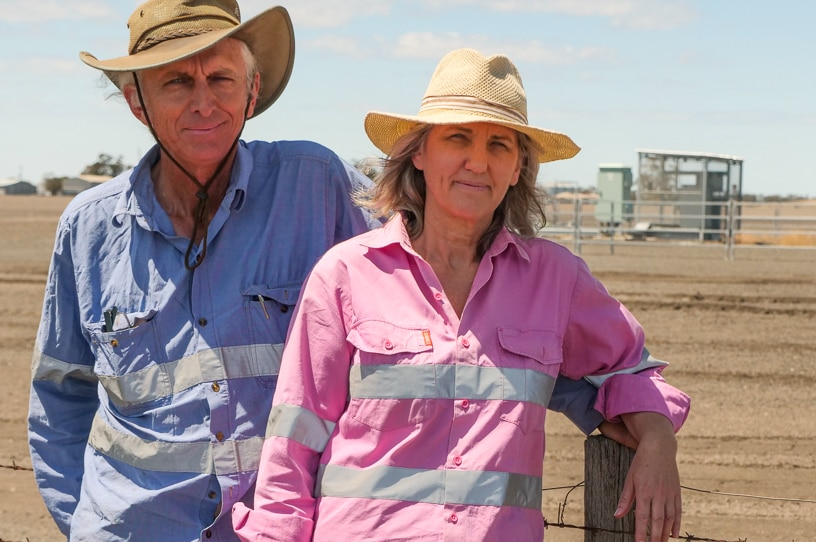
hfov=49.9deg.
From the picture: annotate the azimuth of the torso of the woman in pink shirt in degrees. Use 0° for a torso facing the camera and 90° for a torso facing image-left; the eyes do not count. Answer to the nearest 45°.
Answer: approximately 0°

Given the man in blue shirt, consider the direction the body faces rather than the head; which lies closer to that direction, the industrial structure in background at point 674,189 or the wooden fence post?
the wooden fence post

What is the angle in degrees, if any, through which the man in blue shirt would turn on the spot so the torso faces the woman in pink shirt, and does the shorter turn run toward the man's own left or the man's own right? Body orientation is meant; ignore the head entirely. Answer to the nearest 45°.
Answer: approximately 45° to the man's own left

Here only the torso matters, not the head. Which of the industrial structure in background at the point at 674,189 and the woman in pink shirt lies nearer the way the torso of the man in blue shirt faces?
the woman in pink shirt

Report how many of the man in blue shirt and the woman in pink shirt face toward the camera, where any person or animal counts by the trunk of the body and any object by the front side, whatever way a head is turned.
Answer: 2

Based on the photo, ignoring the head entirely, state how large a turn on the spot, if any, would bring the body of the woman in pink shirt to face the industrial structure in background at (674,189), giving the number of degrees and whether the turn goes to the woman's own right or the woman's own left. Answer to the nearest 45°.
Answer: approximately 180°

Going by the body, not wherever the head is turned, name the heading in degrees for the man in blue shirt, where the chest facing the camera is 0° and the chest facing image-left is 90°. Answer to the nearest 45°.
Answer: approximately 0°

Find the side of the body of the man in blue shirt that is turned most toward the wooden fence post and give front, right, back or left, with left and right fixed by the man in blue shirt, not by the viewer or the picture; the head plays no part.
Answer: left

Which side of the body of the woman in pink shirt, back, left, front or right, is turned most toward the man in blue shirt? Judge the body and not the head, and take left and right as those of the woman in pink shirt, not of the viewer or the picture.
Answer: right
